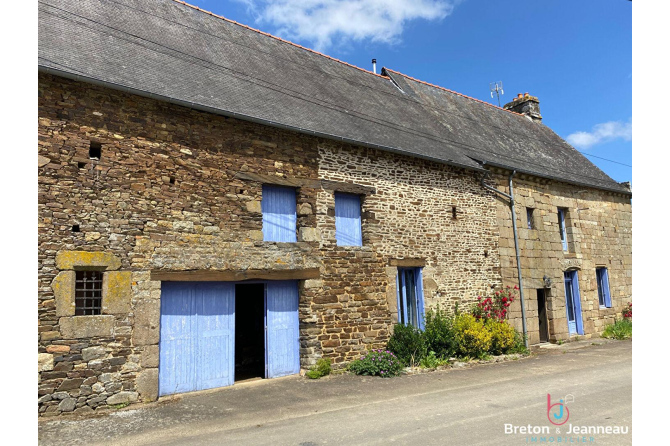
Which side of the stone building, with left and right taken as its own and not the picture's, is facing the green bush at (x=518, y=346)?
left

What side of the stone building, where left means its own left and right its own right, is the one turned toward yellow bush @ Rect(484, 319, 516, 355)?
left

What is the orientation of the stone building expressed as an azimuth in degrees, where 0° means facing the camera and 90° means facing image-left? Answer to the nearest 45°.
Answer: approximately 315°

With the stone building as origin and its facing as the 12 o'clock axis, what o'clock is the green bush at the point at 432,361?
The green bush is roughly at 10 o'clock from the stone building.
